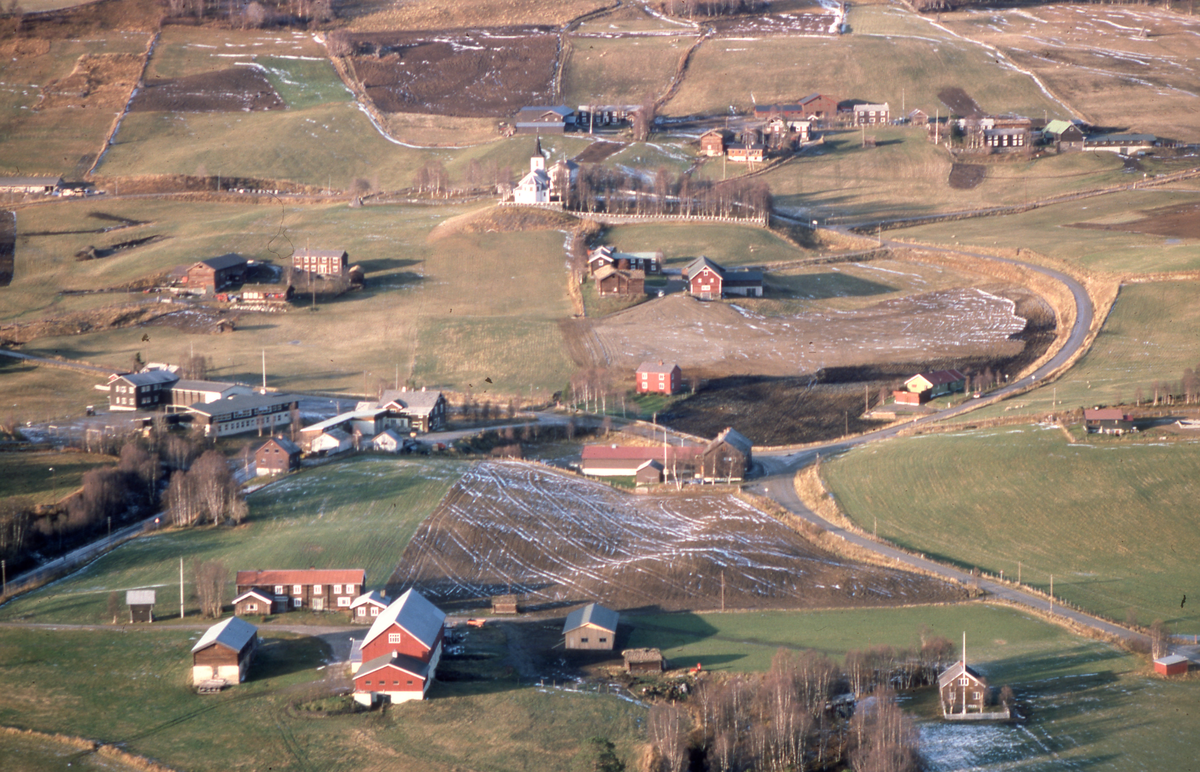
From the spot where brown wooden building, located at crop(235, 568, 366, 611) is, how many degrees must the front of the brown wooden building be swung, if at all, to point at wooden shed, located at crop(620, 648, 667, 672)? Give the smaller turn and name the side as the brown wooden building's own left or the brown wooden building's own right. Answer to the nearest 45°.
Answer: approximately 45° to the brown wooden building's own left

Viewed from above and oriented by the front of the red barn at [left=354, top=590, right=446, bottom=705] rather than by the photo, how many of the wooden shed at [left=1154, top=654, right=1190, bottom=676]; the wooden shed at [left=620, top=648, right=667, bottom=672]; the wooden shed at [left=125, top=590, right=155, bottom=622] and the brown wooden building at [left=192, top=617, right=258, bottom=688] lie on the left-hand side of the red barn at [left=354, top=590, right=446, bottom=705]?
2

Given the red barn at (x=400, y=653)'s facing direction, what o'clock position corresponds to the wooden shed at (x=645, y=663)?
The wooden shed is roughly at 9 o'clock from the red barn.

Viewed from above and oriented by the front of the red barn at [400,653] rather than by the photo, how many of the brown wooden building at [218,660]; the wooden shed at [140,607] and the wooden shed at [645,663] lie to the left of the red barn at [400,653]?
1

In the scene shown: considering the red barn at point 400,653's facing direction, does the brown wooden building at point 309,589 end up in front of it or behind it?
behind

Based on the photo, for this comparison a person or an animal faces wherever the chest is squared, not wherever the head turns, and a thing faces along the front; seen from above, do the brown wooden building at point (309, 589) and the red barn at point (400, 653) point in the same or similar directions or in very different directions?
same or similar directions

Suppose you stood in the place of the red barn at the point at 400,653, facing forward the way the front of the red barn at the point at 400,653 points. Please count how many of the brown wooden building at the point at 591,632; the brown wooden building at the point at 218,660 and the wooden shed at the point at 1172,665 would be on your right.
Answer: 1

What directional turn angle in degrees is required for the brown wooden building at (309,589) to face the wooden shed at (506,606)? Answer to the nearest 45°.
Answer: approximately 90° to its left

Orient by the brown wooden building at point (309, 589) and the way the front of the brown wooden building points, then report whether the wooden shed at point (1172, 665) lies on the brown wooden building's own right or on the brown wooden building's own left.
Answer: on the brown wooden building's own left

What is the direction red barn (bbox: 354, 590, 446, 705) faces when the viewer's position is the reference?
facing the viewer

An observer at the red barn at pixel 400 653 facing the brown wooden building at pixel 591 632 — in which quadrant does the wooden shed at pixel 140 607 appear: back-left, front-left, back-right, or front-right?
back-left

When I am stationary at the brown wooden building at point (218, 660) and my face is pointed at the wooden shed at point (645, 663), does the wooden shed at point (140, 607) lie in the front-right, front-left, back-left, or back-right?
back-left

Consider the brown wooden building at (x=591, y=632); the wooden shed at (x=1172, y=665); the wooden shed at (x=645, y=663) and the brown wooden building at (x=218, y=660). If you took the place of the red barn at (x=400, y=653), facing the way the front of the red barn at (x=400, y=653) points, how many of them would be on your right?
1

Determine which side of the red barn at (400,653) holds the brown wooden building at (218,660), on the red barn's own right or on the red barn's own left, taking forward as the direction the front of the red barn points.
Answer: on the red barn's own right

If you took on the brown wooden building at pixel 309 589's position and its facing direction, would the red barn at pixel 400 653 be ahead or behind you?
ahead

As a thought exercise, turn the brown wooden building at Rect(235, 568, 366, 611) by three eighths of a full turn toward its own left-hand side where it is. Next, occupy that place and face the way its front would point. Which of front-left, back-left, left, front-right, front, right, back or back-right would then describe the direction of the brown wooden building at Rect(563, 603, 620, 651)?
right

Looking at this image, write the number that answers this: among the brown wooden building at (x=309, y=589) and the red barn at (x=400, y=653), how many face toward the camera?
2

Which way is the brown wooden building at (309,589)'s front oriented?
toward the camera
